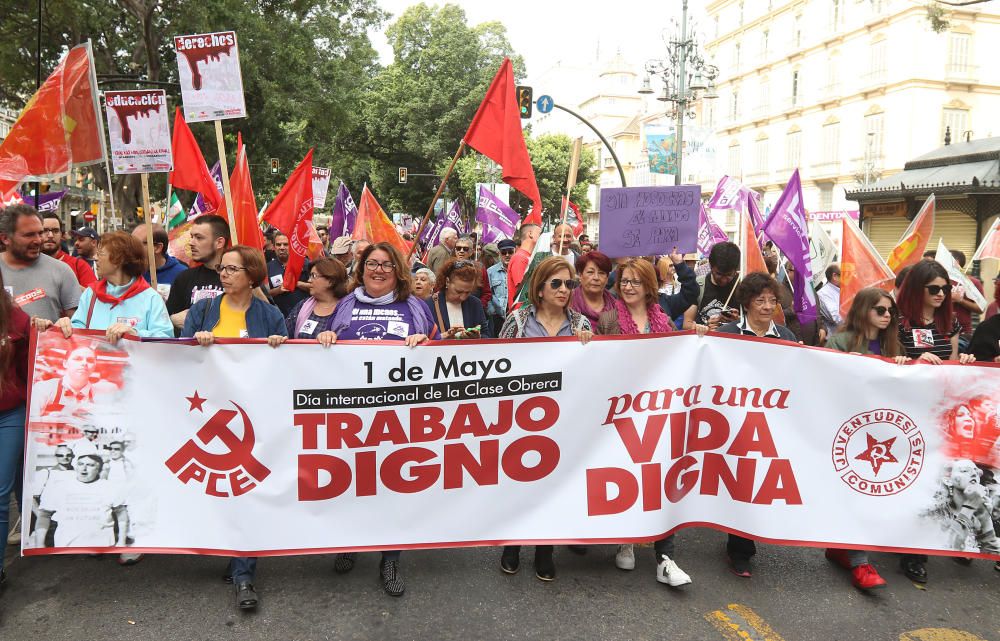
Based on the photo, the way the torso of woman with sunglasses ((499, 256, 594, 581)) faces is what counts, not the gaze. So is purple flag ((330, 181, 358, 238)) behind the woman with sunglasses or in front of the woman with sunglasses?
behind

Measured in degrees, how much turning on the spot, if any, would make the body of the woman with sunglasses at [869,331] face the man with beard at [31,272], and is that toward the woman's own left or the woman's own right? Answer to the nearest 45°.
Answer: approximately 90° to the woman's own right

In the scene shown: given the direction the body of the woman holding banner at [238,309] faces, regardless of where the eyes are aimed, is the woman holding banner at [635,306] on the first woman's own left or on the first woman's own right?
on the first woman's own left

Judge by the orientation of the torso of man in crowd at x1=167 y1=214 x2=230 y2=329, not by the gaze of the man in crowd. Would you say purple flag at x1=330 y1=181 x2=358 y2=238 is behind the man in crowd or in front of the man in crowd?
behind

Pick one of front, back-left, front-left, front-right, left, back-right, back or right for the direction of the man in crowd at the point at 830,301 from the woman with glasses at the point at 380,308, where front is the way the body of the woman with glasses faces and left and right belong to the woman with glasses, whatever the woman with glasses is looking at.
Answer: back-left

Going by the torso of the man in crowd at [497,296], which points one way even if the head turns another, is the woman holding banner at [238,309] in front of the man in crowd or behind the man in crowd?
in front

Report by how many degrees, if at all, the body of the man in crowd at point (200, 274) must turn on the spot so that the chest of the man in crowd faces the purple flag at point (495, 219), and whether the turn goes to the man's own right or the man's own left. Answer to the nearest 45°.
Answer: approximately 180°

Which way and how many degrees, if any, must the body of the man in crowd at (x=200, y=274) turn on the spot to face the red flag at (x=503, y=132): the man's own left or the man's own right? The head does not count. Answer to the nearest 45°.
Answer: approximately 135° to the man's own left

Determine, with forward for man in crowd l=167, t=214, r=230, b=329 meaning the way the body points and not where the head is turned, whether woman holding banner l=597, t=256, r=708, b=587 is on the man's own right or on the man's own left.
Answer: on the man's own left

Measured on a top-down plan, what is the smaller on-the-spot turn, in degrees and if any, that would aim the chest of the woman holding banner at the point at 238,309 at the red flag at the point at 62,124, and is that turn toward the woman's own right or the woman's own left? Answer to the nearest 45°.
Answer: approximately 135° to the woman's own right

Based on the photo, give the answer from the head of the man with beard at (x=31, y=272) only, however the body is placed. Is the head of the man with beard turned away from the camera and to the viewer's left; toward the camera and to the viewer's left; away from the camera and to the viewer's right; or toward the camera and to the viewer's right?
toward the camera and to the viewer's right

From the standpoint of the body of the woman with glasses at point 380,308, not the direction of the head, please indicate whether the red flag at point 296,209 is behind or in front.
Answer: behind

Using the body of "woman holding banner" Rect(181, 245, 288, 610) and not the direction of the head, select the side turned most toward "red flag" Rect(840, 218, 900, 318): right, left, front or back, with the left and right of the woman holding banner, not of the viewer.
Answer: left
